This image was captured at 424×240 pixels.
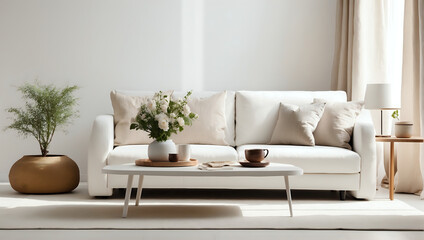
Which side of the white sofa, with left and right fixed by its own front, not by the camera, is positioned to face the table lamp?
left

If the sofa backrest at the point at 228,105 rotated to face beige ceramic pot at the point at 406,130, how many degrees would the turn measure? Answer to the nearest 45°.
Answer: approximately 45° to its left

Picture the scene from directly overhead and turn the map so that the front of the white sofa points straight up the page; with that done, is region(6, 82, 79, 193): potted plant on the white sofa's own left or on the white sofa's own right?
on the white sofa's own right

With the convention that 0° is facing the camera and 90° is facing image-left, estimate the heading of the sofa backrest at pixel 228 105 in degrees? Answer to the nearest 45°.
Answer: approximately 0°
